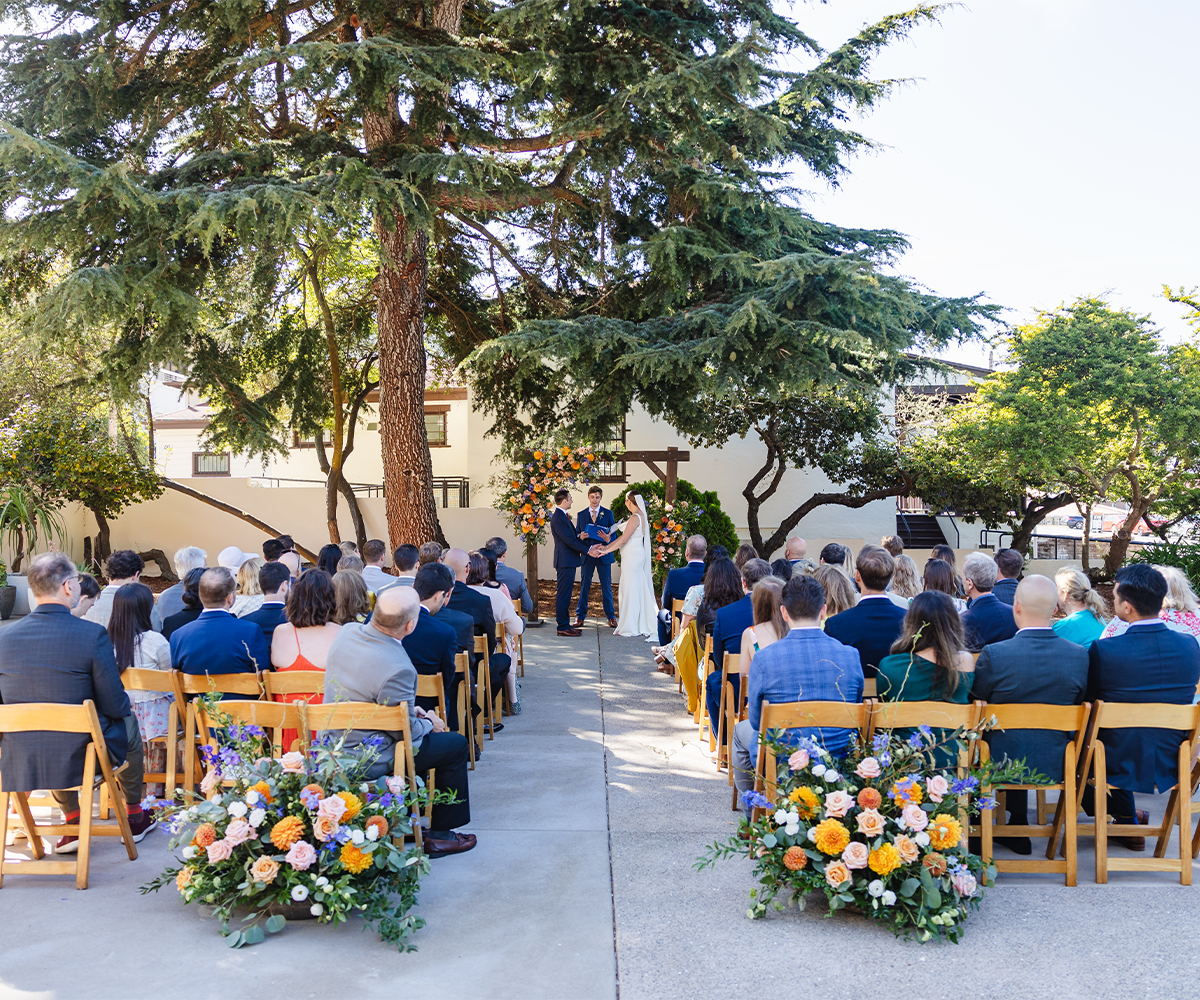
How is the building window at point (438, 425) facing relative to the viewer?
toward the camera

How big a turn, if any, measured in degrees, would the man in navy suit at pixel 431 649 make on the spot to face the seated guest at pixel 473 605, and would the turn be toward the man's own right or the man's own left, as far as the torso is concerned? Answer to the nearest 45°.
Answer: approximately 45° to the man's own left

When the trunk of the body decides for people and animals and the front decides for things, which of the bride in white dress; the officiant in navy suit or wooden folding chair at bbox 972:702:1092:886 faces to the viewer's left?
the bride in white dress

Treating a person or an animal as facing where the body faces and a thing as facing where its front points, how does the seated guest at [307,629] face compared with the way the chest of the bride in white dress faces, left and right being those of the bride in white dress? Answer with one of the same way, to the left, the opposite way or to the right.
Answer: to the right

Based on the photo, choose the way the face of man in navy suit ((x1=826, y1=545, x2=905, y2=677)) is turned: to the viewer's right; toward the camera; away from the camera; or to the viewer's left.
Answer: away from the camera

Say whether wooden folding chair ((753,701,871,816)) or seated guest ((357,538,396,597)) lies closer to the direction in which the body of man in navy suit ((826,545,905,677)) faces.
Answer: the seated guest

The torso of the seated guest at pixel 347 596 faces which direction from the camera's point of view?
away from the camera

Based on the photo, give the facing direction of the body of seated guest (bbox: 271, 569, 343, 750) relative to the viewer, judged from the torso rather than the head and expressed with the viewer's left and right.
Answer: facing away from the viewer

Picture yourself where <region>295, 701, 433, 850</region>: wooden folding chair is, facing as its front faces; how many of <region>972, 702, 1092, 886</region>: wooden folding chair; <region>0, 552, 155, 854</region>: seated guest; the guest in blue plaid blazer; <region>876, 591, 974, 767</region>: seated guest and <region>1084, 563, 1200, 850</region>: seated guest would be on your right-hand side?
4

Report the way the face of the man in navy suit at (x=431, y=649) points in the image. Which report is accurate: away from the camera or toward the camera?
away from the camera

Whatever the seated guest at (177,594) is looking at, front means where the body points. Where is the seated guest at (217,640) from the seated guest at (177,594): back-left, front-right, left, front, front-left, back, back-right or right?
back-right

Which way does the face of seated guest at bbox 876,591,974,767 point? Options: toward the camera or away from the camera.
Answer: away from the camera

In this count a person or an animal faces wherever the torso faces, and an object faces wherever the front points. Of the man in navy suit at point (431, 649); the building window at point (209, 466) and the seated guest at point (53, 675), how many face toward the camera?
1

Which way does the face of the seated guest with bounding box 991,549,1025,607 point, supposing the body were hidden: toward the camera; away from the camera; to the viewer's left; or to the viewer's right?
away from the camera

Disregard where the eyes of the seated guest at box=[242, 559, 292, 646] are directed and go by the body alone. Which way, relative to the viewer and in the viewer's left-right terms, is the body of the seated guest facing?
facing away from the viewer and to the right of the viewer

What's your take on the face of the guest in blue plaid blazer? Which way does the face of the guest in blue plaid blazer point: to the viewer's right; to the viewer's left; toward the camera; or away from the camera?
away from the camera

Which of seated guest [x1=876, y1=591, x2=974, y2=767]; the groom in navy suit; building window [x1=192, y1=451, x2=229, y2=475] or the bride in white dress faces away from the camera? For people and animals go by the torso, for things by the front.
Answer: the seated guest
